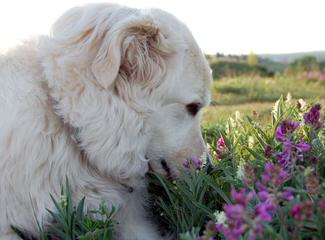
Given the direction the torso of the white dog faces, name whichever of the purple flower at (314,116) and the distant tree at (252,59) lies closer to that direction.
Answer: the purple flower

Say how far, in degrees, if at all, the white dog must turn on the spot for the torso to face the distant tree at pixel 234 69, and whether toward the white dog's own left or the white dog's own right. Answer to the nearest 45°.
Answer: approximately 90° to the white dog's own left

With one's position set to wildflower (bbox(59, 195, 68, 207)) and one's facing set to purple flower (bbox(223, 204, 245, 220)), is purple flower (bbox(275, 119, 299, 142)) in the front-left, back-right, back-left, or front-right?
front-left

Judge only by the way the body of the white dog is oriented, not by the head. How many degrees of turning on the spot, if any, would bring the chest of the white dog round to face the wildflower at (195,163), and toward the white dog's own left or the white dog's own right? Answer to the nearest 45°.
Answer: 0° — it already faces it

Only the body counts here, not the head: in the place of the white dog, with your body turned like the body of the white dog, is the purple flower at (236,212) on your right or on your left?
on your right

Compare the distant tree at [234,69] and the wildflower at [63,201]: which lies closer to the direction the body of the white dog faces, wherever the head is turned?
the distant tree

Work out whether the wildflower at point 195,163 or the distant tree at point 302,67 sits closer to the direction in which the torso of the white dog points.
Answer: the wildflower

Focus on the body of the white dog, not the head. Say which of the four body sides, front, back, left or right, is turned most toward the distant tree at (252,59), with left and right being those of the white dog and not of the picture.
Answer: left

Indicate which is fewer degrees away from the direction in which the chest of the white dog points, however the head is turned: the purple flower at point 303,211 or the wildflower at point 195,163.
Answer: the wildflower

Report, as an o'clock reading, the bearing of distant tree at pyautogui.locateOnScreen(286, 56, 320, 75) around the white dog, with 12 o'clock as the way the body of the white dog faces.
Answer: The distant tree is roughly at 10 o'clock from the white dog.

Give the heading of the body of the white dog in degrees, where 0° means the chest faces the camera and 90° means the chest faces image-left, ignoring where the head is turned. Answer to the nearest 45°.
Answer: approximately 270°

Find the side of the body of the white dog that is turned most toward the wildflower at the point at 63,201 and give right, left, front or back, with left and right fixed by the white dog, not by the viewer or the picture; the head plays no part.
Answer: right

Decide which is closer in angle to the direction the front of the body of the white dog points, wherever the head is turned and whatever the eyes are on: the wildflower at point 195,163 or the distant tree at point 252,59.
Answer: the wildflower
